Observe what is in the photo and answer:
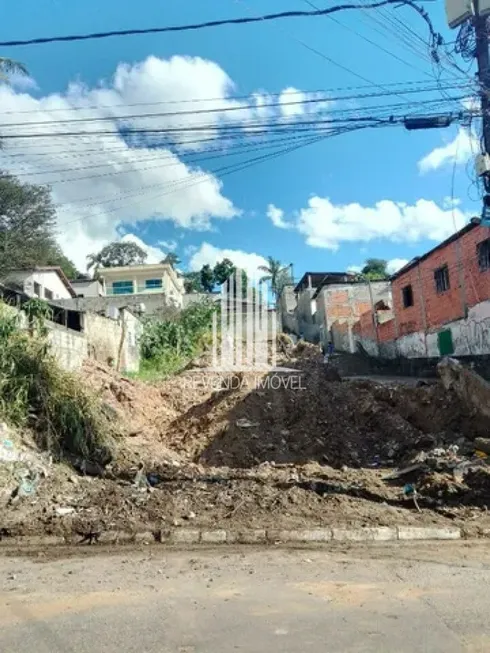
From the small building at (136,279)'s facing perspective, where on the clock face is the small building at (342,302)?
the small building at (342,302) is roughly at 10 o'clock from the small building at (136,279).

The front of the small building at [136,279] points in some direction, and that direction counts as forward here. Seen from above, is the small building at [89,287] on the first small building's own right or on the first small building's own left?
on the first small building's own right

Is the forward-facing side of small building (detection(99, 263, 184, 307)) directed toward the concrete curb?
yes

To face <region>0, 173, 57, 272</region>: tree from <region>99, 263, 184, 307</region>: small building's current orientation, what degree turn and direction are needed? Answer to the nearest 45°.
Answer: approximately 45° to its right

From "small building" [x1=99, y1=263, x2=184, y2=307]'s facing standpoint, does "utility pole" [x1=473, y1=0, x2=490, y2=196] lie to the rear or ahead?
ahead

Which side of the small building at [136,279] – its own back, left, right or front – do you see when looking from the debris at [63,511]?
front

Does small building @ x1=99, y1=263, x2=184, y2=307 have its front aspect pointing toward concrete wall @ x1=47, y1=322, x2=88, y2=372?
yes

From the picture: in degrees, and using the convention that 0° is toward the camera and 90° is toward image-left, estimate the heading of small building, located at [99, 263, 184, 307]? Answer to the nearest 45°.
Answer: approximately 0°

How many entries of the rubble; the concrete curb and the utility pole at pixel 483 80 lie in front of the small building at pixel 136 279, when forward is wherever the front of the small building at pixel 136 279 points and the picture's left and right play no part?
3

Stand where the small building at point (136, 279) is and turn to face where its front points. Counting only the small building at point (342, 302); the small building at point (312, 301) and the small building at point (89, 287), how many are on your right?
1

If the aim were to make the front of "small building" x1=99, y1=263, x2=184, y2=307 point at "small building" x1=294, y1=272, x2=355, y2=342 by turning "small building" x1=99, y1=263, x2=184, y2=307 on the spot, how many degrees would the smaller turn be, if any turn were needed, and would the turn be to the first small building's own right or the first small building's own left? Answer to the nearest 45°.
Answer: approximately 90° to the first small building's own left

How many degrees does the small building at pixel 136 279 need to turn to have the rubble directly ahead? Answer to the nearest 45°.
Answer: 0° — it already faces it

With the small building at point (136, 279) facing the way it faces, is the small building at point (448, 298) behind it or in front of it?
in front
